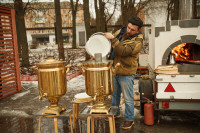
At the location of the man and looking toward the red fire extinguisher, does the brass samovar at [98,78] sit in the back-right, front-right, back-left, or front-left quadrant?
back-right

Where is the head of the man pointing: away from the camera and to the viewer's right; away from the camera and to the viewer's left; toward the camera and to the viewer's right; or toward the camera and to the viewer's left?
toward the camera and to the viewer's left

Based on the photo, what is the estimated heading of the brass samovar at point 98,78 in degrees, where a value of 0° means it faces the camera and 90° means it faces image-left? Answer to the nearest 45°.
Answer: approximately 0°

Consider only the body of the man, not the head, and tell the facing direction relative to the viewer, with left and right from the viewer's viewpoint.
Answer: facing the viewer and to the left of the viewer

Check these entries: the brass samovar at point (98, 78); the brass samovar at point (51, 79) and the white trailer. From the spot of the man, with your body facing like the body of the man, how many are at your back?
1

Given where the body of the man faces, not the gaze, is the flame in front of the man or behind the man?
behind
